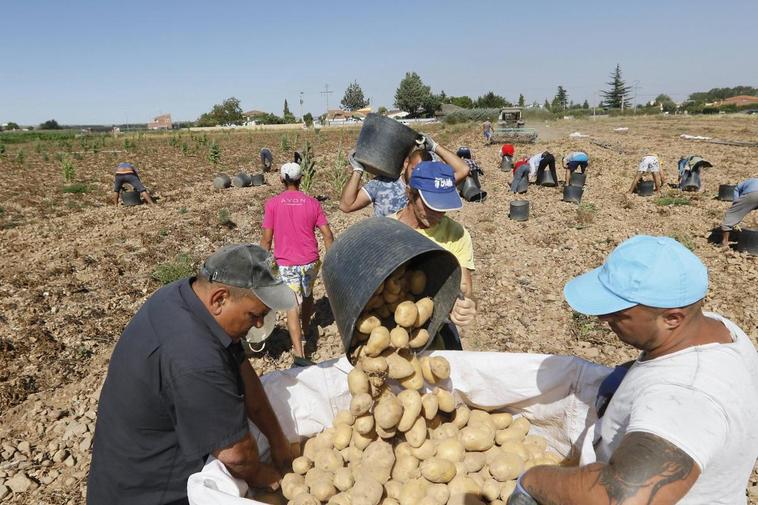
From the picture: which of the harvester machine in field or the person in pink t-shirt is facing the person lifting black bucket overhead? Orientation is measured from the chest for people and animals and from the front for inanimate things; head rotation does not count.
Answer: the harvester machine in field

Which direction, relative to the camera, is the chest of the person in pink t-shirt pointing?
away from the camera

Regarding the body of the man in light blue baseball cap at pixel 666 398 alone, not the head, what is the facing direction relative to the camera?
to the viewer's left

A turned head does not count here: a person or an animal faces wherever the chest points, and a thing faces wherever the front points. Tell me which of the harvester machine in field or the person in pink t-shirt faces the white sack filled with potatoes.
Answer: the harvester machine in field

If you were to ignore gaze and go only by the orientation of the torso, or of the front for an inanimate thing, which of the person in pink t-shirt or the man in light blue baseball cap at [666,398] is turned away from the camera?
the person in pink t-shirt

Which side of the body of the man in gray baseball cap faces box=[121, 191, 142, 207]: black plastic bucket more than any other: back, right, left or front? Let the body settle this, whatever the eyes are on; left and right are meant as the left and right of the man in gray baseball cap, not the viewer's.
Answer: left

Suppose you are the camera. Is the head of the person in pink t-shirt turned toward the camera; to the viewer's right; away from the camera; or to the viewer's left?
away from the camera

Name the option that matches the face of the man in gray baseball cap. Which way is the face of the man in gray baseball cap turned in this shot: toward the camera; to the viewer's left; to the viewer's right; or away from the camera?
to the viewer's right

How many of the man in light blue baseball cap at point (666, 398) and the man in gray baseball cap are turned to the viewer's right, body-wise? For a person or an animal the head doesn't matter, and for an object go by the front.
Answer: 1

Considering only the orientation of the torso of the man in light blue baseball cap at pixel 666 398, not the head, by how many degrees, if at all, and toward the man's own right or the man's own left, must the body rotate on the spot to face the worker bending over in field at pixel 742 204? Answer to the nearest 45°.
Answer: approximately 90° to the man's own right

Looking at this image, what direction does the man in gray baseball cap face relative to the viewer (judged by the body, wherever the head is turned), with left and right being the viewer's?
facing to the right of the viewer

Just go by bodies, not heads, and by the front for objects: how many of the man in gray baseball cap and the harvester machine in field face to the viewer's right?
1
